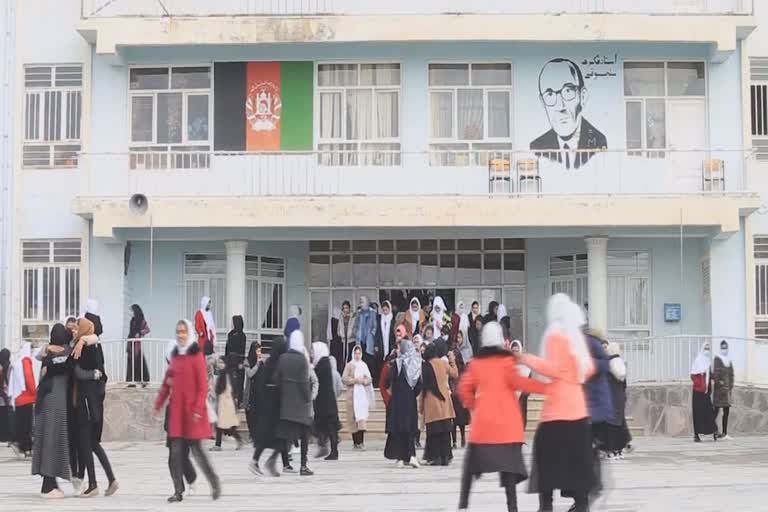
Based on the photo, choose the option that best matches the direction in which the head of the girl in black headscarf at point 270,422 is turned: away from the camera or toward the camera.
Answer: away from the camera

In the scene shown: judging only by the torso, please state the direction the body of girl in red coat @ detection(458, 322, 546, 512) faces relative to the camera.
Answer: away from the camera

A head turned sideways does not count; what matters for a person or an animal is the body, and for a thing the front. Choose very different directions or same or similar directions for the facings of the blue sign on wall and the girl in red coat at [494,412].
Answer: very different directions

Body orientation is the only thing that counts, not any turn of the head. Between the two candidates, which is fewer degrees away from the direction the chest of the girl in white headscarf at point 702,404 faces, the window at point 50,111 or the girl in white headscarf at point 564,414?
the girl in white headscarf

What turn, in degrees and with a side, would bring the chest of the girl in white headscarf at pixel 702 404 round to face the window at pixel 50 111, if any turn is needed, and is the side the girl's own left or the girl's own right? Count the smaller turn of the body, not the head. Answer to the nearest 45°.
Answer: approximately 135° to the girl's own right

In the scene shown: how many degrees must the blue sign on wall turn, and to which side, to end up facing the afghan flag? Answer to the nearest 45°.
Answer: approximately 90° to its right

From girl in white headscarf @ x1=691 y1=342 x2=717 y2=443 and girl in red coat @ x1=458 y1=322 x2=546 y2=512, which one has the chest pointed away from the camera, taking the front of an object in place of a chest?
the girl in red coat
